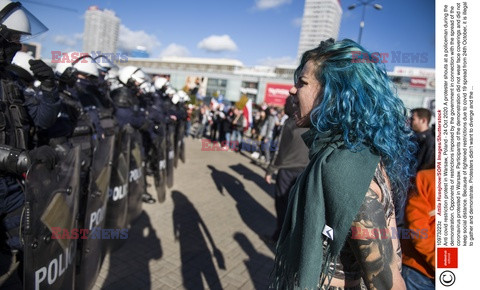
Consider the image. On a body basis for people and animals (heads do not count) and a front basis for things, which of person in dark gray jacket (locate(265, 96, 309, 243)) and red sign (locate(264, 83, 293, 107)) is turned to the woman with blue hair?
the red sign

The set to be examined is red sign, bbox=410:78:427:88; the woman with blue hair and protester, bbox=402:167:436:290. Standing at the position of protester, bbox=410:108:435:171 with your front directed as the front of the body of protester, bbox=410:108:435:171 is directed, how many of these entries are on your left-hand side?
2

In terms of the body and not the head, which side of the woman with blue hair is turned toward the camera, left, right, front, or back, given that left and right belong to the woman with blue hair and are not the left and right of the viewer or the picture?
left

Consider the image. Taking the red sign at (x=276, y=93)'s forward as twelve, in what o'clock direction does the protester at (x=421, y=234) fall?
The protester is roughly at 12 o'clock from the red sign.

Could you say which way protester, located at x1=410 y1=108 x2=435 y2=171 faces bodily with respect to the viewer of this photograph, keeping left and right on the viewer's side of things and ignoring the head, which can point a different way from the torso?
facing to the left of the viewer

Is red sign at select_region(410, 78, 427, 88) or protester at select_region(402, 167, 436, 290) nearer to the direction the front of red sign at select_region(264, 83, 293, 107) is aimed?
the protester

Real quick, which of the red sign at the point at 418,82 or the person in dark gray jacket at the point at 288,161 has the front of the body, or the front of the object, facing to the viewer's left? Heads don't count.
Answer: the person in dark gray jacket

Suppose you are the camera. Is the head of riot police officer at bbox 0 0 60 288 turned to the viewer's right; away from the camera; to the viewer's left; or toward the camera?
to the viewer's right

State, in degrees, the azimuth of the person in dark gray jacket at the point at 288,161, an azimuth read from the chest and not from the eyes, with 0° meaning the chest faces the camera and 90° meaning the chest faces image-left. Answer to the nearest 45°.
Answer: approximately 90°

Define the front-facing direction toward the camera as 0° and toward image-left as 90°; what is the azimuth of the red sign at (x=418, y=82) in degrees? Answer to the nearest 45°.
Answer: approximately 0°
